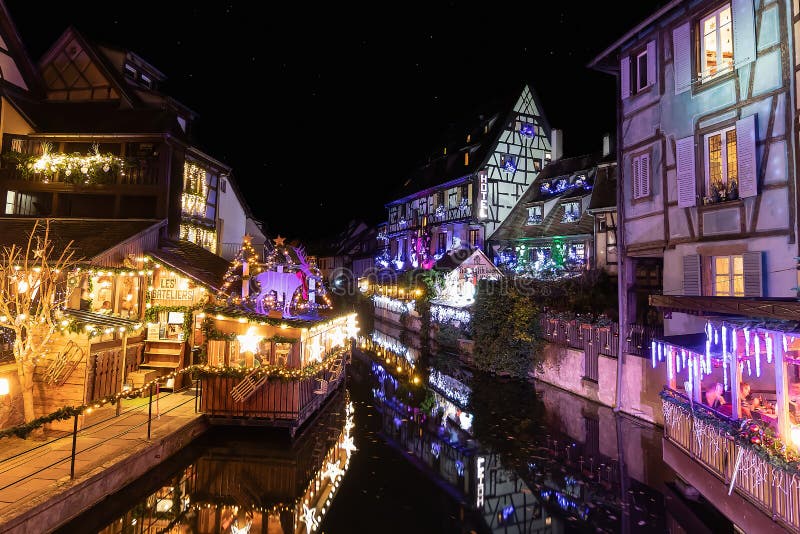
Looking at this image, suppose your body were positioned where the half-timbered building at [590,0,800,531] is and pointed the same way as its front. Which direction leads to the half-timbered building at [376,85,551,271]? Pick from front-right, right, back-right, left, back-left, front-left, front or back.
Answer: right

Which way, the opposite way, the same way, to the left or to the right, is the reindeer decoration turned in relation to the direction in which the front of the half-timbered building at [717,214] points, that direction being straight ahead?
the opposite way

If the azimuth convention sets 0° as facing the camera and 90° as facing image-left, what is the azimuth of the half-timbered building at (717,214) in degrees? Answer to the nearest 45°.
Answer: approximately 45°

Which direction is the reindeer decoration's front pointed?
to the viewer's right
